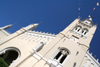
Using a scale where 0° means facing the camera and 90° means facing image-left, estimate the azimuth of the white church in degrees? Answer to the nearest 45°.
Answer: approximately 0°
